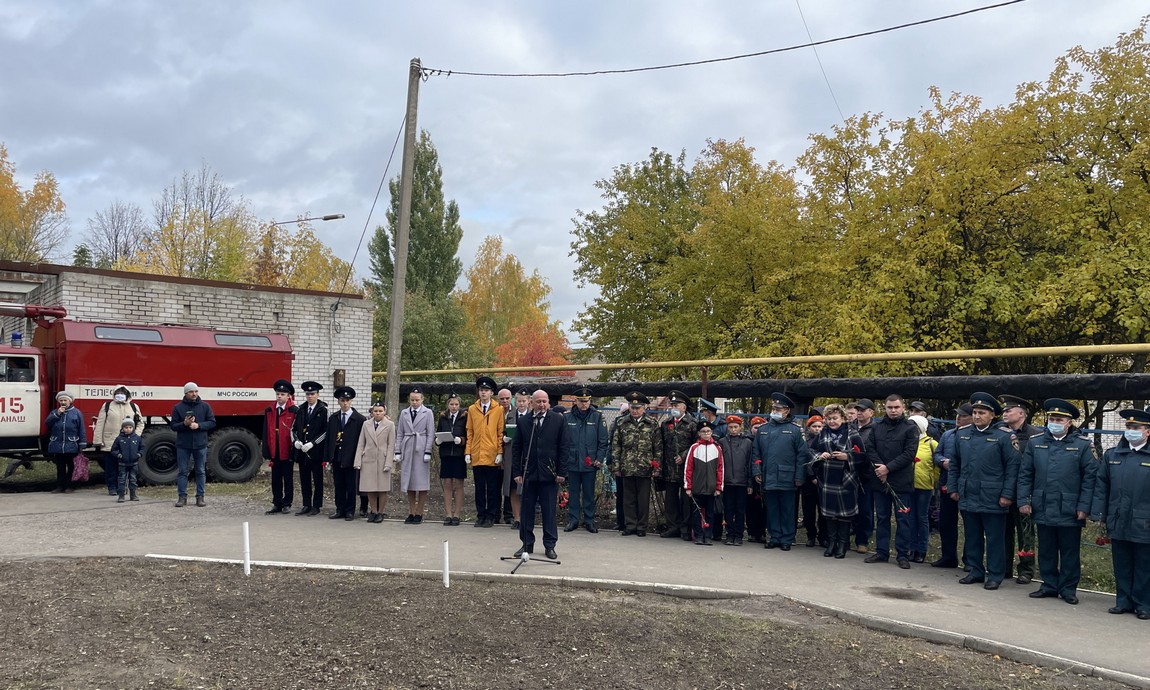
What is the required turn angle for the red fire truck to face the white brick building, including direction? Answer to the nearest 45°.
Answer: approximately 90° to its right

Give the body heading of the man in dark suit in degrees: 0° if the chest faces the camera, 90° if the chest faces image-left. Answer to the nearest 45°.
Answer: approximately 0°

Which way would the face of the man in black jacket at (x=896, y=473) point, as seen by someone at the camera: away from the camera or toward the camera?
toward the camera

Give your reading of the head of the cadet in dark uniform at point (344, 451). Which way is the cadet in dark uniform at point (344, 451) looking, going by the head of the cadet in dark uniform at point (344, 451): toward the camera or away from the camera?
toward the camera

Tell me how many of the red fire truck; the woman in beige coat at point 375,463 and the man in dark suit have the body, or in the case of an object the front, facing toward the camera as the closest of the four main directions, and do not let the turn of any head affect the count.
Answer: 2

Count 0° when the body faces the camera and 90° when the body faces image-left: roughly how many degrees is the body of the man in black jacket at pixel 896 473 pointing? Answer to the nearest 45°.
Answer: approximately 45°

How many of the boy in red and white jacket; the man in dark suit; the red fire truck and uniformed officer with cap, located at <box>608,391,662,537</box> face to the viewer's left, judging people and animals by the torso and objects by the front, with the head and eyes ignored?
1

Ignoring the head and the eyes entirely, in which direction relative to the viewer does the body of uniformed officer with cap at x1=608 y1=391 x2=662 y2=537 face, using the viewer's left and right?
facing the viewer

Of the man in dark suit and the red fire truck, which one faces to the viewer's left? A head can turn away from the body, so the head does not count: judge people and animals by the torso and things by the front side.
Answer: the red fire truck

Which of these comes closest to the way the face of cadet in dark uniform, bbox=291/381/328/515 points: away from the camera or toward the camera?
toward the camera

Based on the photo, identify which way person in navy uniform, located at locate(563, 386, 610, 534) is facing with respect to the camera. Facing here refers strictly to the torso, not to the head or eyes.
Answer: toward the camera

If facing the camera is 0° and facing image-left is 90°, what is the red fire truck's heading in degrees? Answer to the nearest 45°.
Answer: approximately 90°

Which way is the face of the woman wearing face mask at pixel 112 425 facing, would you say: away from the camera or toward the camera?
toward the camera

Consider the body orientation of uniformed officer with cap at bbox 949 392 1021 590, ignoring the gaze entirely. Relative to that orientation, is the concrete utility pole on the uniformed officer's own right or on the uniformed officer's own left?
on the uniformed officer's own right

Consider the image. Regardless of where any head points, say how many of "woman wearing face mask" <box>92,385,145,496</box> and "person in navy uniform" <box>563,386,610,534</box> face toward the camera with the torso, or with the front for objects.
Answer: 2

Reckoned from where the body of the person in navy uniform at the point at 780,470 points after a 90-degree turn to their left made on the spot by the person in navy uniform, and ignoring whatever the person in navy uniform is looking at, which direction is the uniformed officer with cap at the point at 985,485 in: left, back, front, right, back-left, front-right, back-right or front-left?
front
